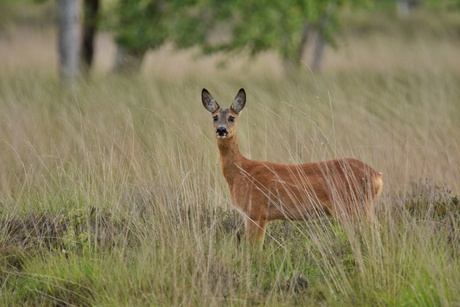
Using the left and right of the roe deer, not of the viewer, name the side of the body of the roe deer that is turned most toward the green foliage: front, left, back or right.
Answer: right

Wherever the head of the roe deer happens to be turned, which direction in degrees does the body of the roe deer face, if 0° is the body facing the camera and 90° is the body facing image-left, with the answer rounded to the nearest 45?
approximately 90°
